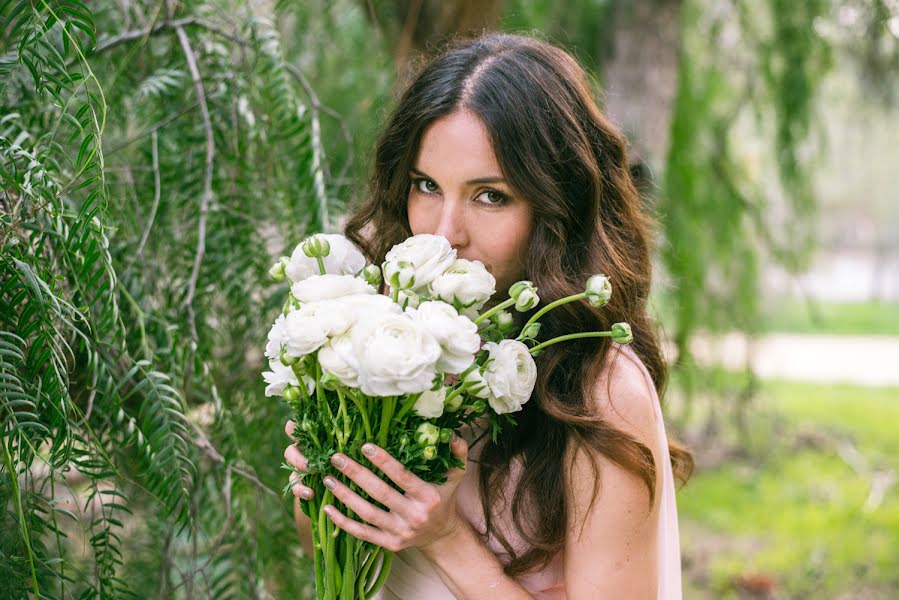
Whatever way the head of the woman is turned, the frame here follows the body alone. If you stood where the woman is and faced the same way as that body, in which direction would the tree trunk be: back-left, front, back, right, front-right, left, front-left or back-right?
back-right

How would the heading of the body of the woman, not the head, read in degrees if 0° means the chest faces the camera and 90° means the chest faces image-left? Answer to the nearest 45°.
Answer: approximately 45°
